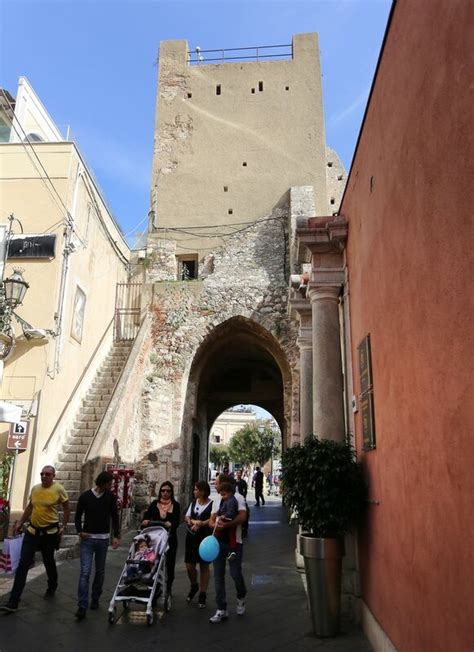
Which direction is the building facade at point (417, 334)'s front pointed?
to the viewer's left

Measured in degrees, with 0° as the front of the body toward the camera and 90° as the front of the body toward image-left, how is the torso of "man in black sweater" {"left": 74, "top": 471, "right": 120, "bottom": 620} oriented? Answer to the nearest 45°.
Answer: approximately 0°

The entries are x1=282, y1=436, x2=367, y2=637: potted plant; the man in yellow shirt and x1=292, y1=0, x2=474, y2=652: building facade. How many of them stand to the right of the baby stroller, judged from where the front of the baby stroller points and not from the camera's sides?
1

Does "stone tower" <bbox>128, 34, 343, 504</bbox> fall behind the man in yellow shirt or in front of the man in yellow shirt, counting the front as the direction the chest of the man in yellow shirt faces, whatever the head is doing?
behind
